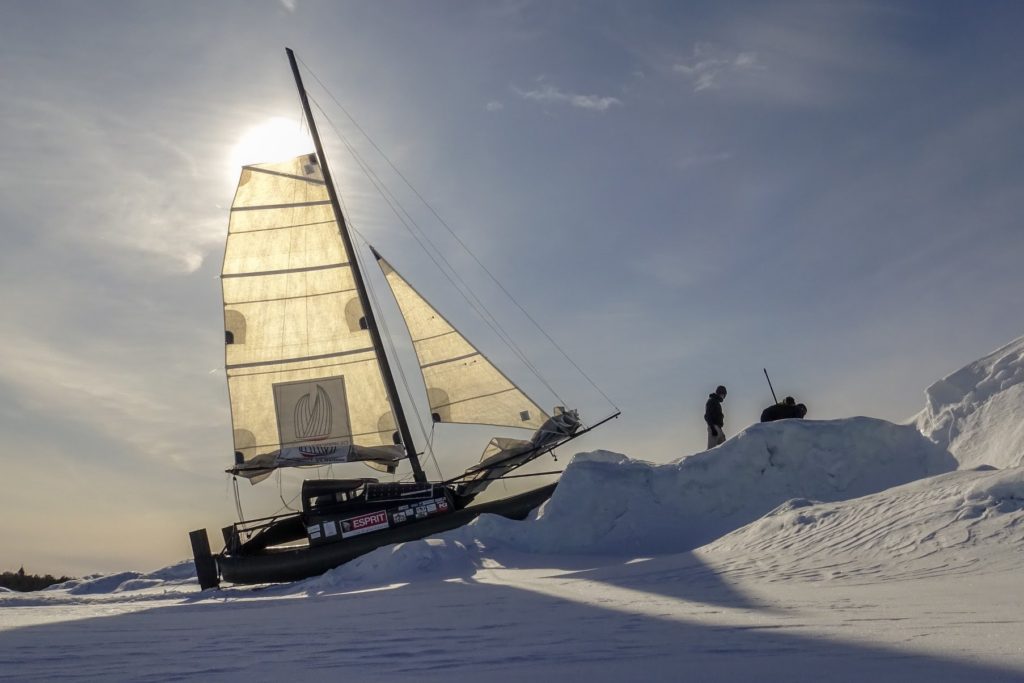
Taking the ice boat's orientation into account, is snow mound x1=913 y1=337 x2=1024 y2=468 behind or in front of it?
in front

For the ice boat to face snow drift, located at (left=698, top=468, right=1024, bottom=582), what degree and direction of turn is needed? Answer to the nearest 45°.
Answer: approximately 45° to its right

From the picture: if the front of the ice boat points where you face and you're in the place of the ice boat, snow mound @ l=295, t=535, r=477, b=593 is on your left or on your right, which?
on your right

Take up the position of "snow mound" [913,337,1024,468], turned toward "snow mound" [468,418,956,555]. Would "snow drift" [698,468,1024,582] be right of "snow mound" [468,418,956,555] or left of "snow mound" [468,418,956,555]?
left

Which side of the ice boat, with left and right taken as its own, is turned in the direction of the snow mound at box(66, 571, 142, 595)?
back

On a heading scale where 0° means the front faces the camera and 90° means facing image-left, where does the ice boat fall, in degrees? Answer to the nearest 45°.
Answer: approximately 270°
